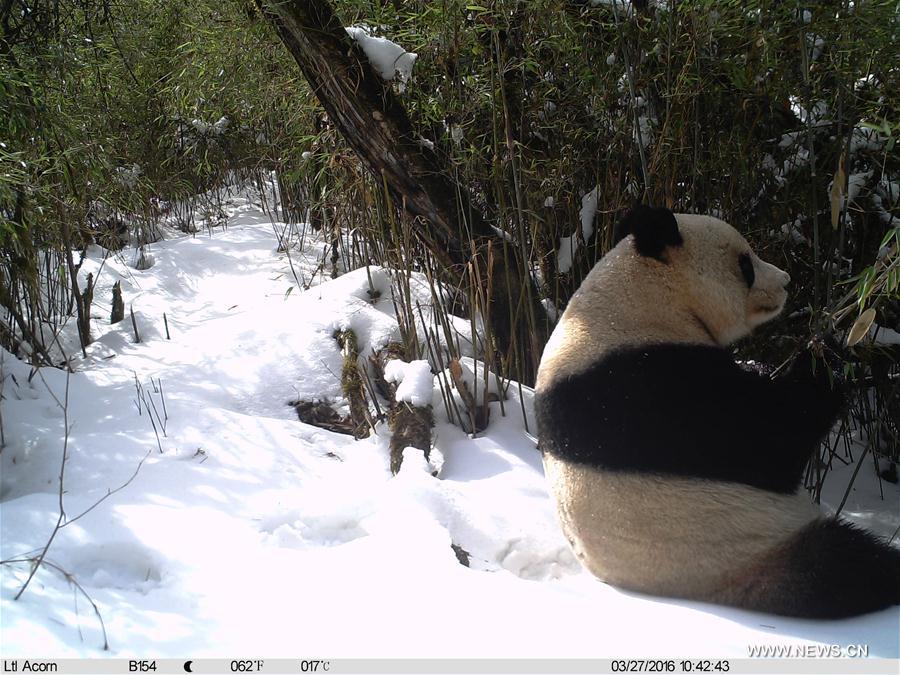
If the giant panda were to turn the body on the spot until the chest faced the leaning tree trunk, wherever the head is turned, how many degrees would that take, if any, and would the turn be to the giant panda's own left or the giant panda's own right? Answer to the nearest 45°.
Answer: approximately 135° to the giant panda's own left

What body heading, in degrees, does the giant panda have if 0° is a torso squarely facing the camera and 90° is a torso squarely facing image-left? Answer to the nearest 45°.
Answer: approximately 270°
